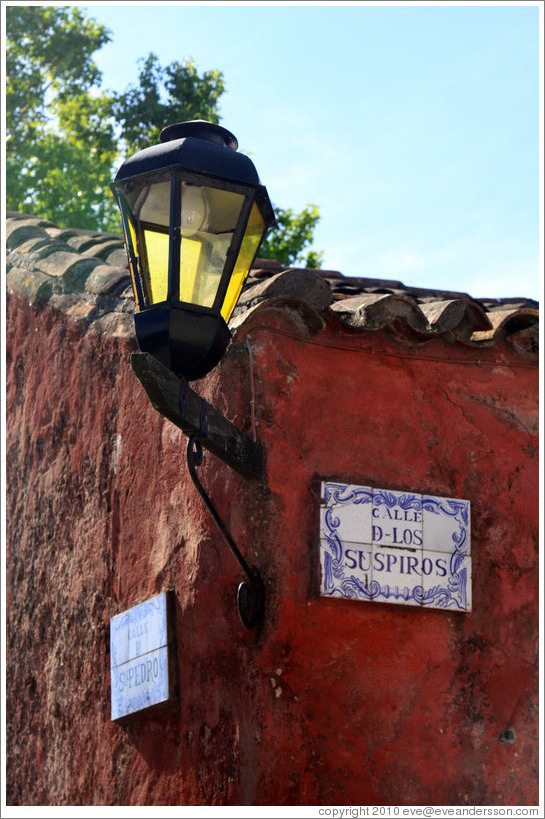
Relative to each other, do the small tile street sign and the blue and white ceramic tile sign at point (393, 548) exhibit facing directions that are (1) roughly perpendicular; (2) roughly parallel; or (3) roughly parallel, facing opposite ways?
roughly perpendicular

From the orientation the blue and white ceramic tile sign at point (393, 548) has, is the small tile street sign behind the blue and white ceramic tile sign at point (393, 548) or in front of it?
behind

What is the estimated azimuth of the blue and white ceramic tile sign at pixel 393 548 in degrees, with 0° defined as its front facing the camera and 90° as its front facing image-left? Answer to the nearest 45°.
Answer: approximately 315°

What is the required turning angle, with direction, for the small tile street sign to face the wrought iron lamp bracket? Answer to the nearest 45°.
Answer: approximately 45° to its left

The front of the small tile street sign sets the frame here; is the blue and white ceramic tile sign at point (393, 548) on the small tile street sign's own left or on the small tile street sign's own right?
on the small tile street sign's own left

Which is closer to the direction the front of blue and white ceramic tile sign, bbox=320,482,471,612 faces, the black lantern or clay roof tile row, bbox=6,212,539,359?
the black lantern

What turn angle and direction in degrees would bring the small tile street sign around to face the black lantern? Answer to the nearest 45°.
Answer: approximately 45° to its left

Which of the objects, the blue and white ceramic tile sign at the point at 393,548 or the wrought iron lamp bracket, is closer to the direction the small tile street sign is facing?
the wrought iron lamp bracket

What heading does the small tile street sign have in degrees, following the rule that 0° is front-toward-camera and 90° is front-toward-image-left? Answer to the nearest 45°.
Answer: approximately 45°
